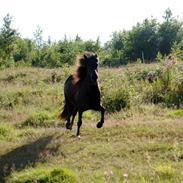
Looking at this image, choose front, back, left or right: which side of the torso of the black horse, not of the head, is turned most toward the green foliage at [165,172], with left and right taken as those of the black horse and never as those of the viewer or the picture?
front

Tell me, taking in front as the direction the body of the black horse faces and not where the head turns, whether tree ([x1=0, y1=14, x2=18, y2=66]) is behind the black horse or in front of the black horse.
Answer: behind

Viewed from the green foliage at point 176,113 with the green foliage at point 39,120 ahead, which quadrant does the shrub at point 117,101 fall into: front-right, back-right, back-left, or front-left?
front-right

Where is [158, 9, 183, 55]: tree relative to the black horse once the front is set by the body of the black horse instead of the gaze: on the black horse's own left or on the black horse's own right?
on the black horse's own left

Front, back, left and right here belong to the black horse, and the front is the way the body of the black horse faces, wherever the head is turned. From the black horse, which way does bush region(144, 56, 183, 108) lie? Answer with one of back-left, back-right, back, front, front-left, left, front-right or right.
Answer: left

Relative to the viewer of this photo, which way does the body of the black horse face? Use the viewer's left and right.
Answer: facing the viewer and to the right of the viewer

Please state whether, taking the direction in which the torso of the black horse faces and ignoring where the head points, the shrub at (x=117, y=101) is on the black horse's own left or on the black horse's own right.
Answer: on the black horse's own left

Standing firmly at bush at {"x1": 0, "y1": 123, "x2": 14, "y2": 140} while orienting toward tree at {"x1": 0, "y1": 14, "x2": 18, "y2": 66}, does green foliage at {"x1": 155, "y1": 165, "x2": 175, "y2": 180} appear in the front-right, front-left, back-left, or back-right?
back-right

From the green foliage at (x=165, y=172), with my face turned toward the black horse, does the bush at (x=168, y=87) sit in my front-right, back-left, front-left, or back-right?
front-right
